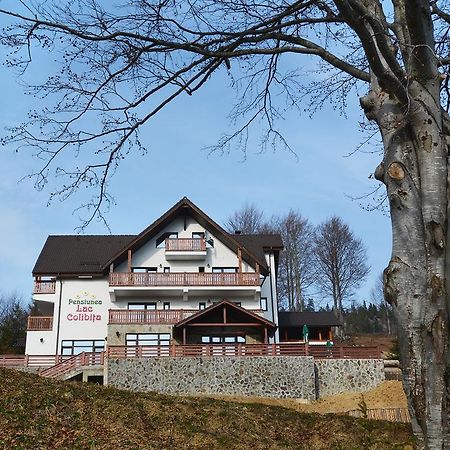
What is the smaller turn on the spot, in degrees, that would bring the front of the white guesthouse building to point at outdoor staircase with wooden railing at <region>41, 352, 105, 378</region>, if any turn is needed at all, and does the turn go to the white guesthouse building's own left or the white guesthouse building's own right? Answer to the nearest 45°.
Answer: approximately 45° to the white guesthouse building's own right

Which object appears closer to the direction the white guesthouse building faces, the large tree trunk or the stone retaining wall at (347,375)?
the large tree trunk

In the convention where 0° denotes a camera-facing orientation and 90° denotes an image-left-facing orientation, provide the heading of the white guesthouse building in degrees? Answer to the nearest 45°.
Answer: approximately 0°

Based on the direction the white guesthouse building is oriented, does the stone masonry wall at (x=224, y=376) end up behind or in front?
in front

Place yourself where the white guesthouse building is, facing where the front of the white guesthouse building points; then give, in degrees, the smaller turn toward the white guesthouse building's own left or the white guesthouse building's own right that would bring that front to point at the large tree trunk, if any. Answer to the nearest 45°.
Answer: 0° — it already faces it

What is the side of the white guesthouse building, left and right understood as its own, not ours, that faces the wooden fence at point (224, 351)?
front

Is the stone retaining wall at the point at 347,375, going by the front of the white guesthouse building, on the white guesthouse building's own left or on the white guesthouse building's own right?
on the white guesthouse building's own left
